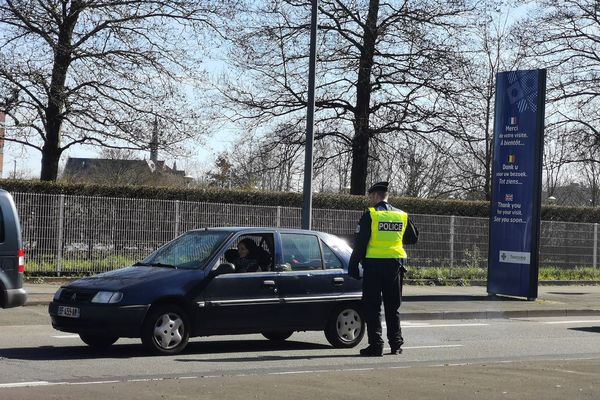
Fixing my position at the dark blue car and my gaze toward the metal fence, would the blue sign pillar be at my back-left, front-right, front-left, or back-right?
front-right

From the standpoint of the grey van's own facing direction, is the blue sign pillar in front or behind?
behind

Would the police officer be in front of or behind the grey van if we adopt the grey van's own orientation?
behind

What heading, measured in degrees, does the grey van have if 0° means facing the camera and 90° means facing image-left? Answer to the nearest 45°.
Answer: approximately 90°

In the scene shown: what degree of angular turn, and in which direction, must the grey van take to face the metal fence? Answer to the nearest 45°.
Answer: approximately 90° to its right

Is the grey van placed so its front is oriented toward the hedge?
no

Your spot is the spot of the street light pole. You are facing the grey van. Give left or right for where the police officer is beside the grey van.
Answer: left

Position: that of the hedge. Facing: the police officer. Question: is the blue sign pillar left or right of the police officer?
left

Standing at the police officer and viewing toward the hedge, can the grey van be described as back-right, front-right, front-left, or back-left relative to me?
front-left

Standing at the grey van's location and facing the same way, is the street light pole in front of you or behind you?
behind

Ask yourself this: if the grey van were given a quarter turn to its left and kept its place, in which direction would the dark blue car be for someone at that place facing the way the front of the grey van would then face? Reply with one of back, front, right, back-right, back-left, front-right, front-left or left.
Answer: front-left
